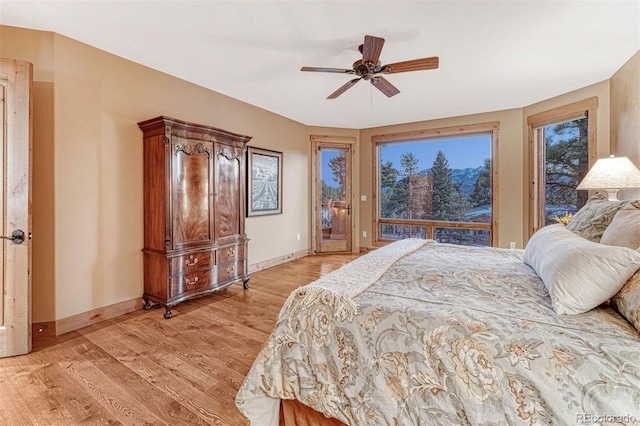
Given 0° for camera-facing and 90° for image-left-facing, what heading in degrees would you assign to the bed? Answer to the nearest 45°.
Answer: approximately 90°

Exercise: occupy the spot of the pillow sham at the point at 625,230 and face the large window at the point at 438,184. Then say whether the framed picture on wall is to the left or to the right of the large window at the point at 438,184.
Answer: left

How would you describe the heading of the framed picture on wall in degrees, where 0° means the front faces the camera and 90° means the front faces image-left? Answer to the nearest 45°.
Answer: approximately 315°

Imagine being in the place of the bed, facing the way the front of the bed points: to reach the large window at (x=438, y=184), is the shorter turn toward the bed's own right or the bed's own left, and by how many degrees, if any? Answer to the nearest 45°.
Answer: approximately 90° to the bed's own right

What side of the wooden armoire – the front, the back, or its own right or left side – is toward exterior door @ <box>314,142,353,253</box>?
left

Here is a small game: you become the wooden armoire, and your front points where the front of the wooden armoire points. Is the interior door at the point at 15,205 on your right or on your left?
on your right

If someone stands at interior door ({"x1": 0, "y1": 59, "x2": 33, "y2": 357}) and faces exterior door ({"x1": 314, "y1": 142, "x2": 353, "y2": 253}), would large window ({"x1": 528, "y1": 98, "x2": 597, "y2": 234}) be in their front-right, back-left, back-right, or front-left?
front-right

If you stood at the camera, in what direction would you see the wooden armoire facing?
facing the viewer and to the right of the viewer

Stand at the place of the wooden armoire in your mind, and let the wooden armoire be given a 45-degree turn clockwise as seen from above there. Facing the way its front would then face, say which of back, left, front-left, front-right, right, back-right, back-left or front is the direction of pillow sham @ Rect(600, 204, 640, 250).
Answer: front-left

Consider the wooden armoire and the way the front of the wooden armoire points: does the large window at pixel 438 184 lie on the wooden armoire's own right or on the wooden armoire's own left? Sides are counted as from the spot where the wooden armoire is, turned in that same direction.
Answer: on the wooden armoire's own left

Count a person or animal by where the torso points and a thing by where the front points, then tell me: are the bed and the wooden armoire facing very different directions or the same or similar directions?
very different directions

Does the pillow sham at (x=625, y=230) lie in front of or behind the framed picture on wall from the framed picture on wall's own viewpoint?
in front
